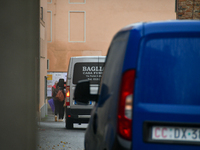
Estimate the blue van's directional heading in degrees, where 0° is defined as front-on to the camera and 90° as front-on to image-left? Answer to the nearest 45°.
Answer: approximately 180°
